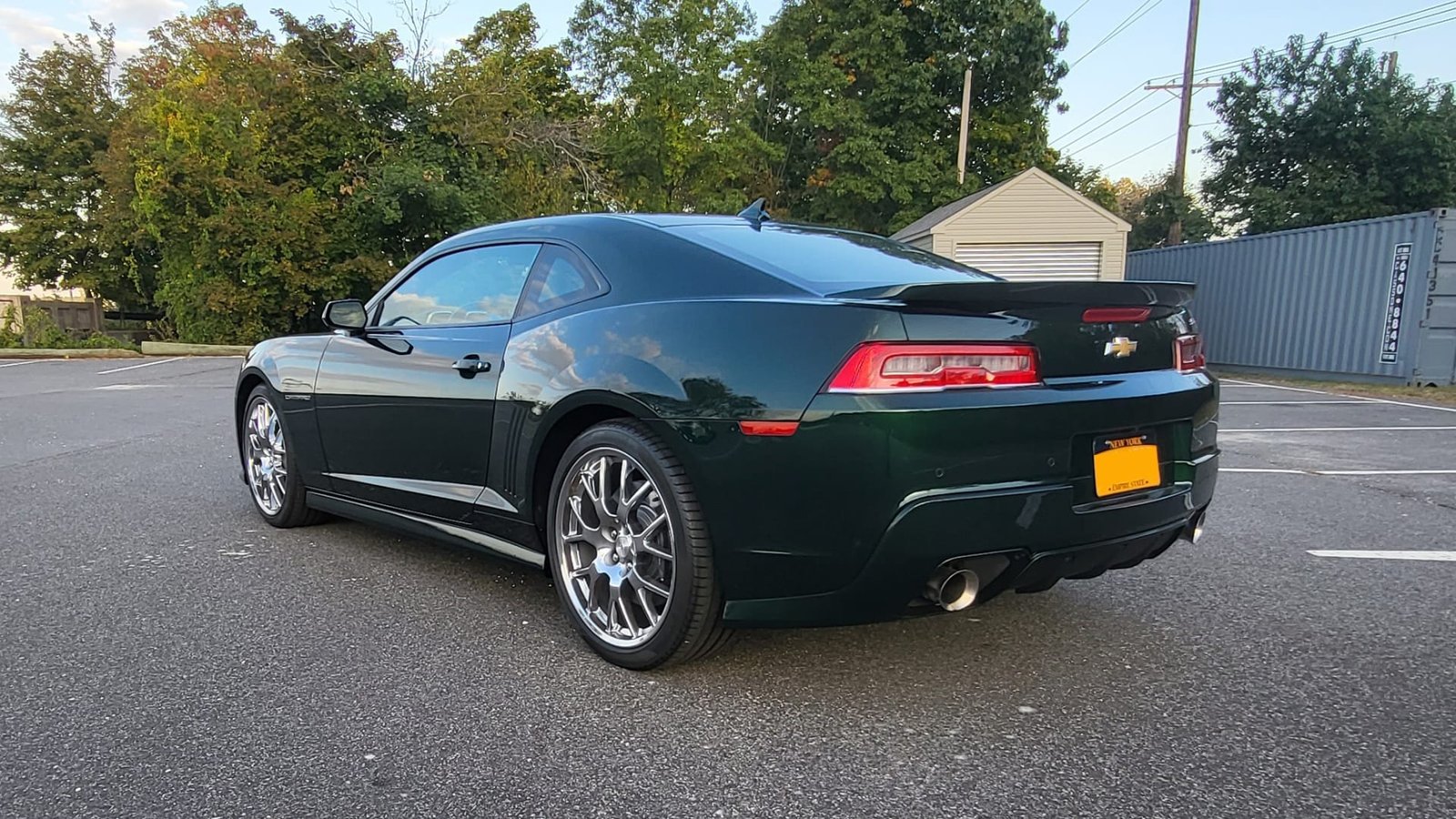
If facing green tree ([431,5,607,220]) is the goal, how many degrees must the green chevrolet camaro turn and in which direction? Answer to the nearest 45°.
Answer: approximately 45° to its right

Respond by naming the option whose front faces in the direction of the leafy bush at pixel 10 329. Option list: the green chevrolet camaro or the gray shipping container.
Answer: the green chevrolet camaro

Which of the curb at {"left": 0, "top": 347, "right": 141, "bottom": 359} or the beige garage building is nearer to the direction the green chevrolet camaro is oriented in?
the curb

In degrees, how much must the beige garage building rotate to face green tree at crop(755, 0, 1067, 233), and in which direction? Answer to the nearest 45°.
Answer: approximately 180°

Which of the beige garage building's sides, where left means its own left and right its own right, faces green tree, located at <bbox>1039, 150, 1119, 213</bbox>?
back

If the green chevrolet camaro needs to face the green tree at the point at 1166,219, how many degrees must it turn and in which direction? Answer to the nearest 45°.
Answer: approximately 90° to its right

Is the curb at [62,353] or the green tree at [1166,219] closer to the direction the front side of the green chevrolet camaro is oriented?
the curb

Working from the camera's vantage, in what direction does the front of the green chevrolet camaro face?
facing away from the viewer and to the left of the viewer

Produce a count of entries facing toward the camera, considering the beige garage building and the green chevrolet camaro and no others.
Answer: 1

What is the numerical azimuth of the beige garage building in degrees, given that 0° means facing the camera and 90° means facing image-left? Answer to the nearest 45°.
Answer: approximately 0°

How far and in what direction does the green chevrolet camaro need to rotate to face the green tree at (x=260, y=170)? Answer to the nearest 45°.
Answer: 0° — it already faces it

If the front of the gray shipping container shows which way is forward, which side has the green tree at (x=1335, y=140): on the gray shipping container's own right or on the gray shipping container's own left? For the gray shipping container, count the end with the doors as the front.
on the gray shipping container's own left

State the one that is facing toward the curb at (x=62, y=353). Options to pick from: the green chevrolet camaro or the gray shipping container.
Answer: the green chevrolet camaro

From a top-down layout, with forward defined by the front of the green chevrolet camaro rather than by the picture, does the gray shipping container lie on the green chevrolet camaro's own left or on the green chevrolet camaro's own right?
on the green chevrolet camaro's own right
